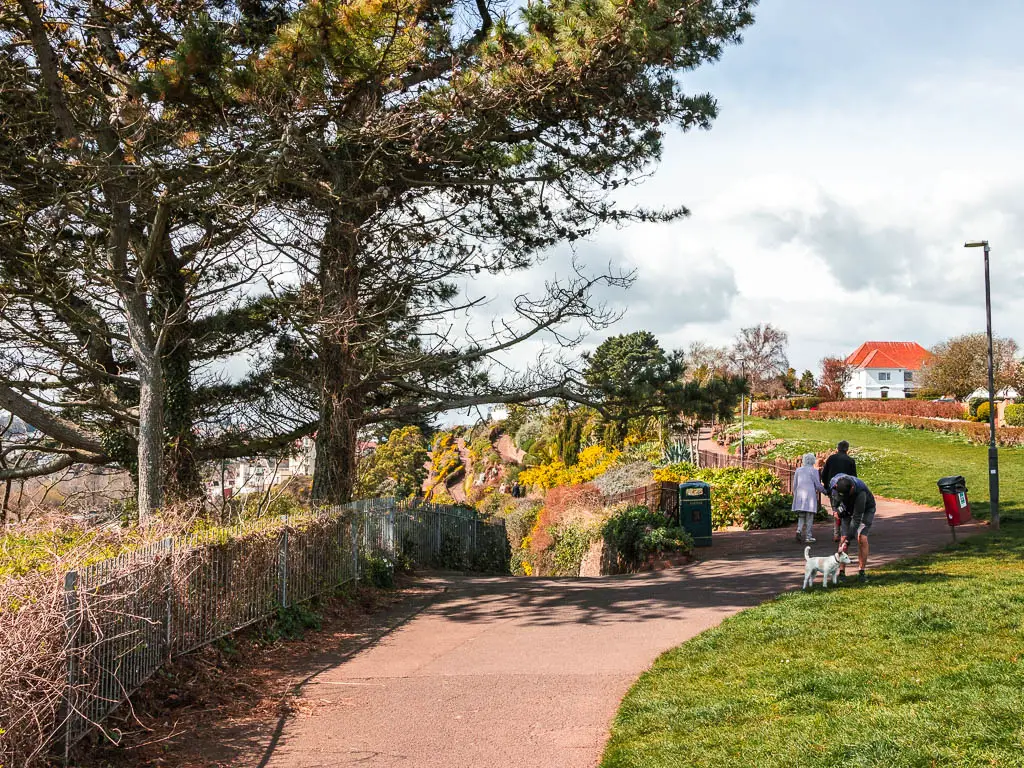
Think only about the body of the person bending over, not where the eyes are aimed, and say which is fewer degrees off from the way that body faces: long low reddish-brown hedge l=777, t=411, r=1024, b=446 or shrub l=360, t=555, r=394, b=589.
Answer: the shrub

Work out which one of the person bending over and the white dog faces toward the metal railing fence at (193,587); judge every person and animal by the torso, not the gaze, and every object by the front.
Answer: the person bending over

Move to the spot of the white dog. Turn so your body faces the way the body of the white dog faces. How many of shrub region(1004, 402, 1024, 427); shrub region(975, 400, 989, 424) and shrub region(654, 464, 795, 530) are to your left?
3

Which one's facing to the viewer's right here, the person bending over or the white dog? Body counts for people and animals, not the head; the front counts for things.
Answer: the white dog

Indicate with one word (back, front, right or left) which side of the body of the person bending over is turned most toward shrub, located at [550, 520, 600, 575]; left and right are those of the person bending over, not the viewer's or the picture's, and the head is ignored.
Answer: right

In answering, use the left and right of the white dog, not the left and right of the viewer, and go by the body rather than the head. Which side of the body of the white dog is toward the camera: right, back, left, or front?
right

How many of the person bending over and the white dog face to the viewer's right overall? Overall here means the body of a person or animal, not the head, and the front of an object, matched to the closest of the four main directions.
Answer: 1

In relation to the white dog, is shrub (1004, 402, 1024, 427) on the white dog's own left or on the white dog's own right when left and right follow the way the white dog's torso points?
on the white dog's own left

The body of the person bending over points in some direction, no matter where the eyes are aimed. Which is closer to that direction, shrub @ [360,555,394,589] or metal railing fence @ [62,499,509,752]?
the metal railing fence

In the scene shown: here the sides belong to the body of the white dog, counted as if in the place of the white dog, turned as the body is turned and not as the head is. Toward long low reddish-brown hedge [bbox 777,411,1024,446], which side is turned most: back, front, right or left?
left

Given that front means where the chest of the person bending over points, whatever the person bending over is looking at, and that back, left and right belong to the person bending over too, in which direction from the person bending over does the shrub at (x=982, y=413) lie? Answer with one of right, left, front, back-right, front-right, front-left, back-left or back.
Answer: back-right

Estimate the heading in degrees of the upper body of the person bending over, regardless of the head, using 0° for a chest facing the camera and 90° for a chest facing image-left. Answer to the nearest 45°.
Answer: approximately 45°
